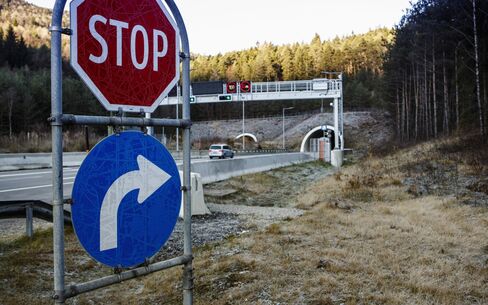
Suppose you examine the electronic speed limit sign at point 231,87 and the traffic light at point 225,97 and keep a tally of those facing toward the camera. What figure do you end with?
2

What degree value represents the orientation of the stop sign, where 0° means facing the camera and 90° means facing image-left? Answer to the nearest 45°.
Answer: approximately 315°

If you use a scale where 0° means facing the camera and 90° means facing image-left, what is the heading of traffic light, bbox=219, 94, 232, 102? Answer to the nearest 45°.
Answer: approximately 0°

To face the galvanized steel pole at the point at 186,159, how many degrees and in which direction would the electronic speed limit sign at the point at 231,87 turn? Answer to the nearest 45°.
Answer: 0° — it already faces it

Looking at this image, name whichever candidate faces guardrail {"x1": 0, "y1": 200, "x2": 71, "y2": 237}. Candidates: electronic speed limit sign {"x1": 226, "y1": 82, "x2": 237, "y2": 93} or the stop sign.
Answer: the electronic speed limit sign

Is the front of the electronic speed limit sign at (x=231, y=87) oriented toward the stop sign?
yes
